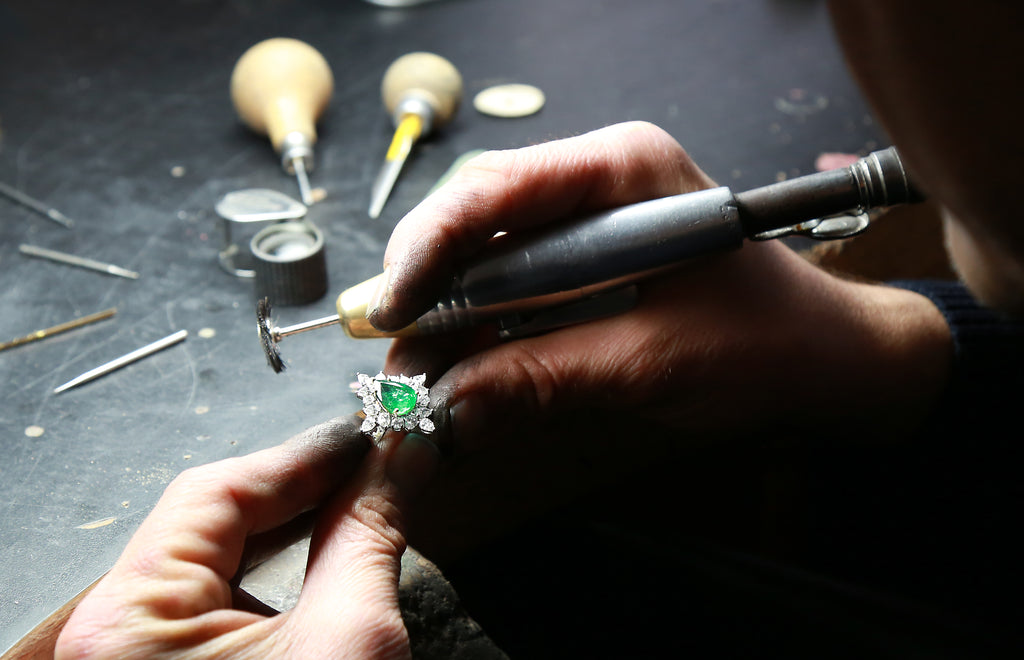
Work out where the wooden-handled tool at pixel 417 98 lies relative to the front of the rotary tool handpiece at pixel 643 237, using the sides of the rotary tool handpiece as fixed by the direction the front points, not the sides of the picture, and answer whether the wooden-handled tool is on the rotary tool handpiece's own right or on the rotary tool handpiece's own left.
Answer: on the rotary tool handpiece's own right

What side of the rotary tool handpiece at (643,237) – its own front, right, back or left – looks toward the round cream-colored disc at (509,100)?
right

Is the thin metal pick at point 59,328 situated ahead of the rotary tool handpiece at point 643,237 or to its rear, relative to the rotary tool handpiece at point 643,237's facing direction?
ahead

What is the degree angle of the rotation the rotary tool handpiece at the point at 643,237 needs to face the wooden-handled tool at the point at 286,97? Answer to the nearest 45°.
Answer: approximately 45° to its right

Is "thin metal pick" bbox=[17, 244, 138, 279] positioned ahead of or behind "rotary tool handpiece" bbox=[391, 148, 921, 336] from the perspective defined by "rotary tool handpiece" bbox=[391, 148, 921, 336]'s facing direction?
ahead

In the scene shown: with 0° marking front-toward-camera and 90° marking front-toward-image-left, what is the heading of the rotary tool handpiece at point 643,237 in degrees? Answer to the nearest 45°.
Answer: approximately 90°
